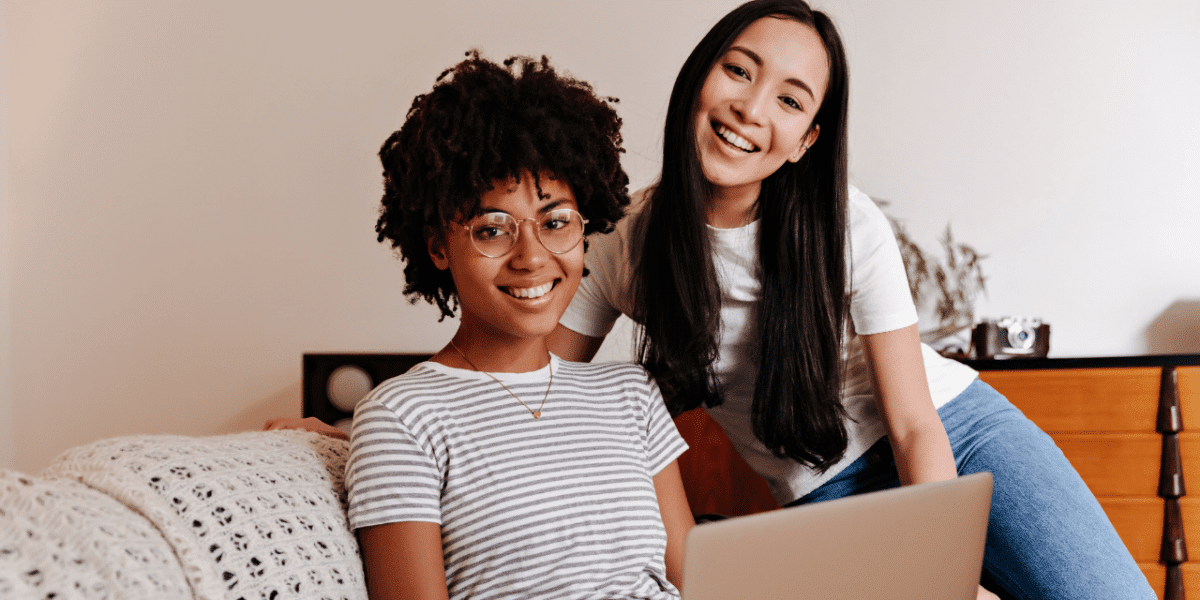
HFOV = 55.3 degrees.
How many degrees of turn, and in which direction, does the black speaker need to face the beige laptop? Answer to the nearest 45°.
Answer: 0° — it already faces it

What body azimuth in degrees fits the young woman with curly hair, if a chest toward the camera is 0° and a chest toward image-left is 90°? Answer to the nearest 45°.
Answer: approximately 315°

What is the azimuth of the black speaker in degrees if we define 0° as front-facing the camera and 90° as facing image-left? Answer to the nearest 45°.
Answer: approximately 0°

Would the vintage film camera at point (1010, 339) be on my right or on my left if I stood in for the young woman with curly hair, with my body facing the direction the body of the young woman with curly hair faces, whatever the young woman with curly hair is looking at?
on my left

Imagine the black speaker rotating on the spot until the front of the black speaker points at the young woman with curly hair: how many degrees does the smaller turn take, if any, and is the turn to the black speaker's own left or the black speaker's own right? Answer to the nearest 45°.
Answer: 0° — it already faces them

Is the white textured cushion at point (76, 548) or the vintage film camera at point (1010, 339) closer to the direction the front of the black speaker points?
the white textured cushion
